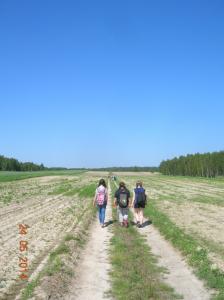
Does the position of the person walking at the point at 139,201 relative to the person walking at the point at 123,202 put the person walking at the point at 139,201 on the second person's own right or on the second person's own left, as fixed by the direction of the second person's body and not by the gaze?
on the second person's own right

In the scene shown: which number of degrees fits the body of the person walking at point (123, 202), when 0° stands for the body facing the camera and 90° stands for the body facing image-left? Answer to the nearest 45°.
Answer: approximately 180°

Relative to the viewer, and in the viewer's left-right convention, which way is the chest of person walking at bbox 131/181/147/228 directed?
facing away from the viewer

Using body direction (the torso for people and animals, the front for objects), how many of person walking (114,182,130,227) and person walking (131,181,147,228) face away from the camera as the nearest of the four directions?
2

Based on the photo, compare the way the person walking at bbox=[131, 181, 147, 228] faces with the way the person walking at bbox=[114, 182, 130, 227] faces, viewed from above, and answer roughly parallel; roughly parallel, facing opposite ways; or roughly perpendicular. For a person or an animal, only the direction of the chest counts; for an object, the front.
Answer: roughly parallel
